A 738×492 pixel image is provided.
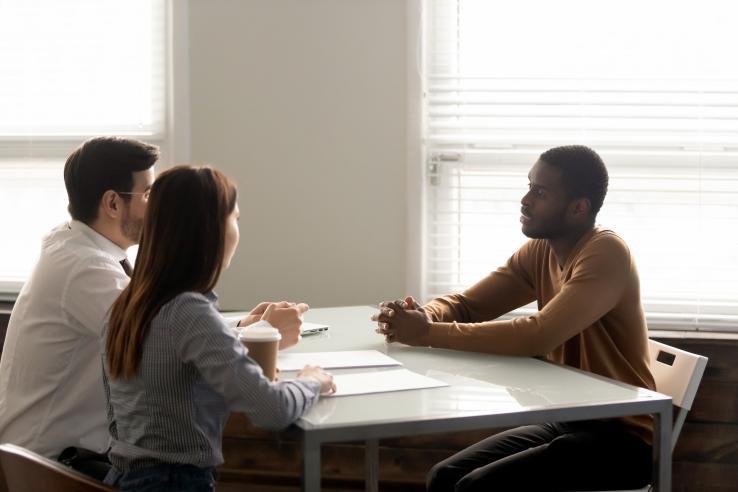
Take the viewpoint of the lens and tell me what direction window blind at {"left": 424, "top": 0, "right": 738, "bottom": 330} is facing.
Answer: facing the viewer

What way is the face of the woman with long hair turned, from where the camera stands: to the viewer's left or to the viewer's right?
to the viewer's right

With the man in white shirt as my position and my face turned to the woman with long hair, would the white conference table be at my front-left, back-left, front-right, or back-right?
front-left

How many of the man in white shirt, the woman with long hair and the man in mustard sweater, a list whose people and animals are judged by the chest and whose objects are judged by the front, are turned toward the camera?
0

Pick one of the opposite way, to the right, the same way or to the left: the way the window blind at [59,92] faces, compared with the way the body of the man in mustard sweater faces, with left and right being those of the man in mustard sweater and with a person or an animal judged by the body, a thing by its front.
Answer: to the left

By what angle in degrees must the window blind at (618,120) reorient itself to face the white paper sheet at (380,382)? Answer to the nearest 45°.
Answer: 0° — it already faces it

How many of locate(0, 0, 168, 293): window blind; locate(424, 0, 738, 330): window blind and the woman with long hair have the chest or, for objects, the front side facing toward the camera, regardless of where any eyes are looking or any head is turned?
2

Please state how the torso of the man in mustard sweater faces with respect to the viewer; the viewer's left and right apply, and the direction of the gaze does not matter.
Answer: facing to the left of the viewer

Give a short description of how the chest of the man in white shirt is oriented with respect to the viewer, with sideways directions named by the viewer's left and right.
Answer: facing away from the viewer and to the right of the viewer

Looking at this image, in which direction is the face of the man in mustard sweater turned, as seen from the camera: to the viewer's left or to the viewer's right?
to the viewer's left

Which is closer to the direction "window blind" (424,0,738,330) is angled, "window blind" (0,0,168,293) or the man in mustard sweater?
the man in mustard sweater

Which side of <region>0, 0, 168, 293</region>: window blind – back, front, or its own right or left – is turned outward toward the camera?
front

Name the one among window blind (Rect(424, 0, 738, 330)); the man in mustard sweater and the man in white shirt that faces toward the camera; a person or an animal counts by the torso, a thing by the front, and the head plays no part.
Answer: the window blind

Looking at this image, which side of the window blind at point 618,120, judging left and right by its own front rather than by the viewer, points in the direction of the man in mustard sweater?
front
